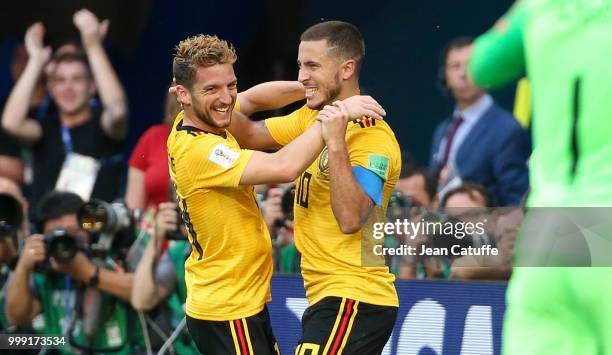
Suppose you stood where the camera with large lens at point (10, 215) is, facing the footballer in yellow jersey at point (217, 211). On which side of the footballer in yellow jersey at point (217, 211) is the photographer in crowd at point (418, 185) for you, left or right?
left

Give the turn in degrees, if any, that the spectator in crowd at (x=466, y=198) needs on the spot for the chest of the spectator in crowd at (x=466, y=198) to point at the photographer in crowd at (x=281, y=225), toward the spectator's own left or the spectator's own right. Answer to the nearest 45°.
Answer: approximately 90° to the spectator's own right

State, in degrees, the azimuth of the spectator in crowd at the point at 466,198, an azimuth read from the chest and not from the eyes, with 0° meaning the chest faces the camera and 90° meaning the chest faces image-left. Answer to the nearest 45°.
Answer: approximately 0°

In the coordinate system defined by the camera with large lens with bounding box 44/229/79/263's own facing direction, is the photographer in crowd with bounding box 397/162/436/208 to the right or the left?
on its left

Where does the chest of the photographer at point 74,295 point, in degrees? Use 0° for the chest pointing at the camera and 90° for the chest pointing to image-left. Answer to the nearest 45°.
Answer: approximately 0°

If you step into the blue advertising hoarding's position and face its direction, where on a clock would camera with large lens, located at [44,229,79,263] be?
The camera with large lens is roughly at 3 o'clock from the blue advertising hoarding.
